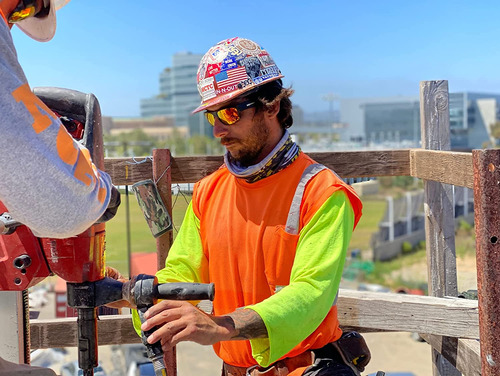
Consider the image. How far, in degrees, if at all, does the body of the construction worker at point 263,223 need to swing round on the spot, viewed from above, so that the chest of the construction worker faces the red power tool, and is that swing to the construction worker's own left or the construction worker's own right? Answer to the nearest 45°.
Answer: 0° — they already face it

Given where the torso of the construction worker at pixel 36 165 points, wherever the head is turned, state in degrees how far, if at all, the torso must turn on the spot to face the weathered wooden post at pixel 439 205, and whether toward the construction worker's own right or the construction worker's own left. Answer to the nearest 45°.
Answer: approximately 45° to the construction worker's own left

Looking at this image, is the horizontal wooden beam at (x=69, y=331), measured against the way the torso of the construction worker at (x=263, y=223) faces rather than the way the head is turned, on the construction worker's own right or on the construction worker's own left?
on the construction worker's own right

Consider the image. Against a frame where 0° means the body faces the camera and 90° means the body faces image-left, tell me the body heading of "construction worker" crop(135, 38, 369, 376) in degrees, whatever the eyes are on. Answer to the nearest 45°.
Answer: approximately 45°

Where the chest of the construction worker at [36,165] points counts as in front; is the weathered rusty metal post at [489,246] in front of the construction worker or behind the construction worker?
in front

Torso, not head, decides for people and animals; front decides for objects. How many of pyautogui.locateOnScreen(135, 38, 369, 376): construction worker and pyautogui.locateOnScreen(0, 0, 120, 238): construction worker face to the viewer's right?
1

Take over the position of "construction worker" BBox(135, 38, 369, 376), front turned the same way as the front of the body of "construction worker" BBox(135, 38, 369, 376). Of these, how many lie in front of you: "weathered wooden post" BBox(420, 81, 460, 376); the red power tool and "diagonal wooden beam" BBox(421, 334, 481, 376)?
1

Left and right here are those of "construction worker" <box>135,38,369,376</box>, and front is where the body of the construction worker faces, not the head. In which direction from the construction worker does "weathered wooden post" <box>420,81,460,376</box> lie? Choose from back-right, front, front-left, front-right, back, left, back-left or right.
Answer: back

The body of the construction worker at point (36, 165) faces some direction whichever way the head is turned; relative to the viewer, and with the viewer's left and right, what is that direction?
facing to the right of the viewer
